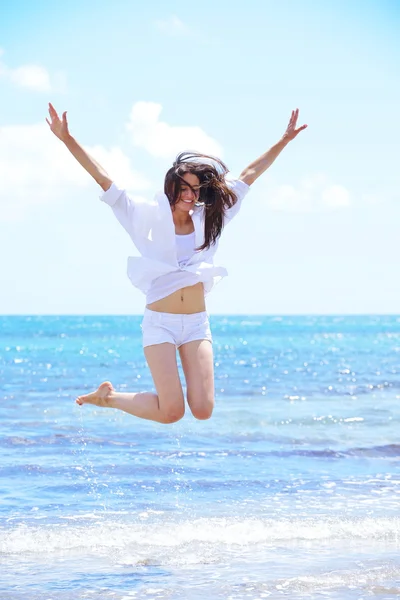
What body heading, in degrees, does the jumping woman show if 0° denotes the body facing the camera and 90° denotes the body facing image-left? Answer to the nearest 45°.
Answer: approximately 0°
